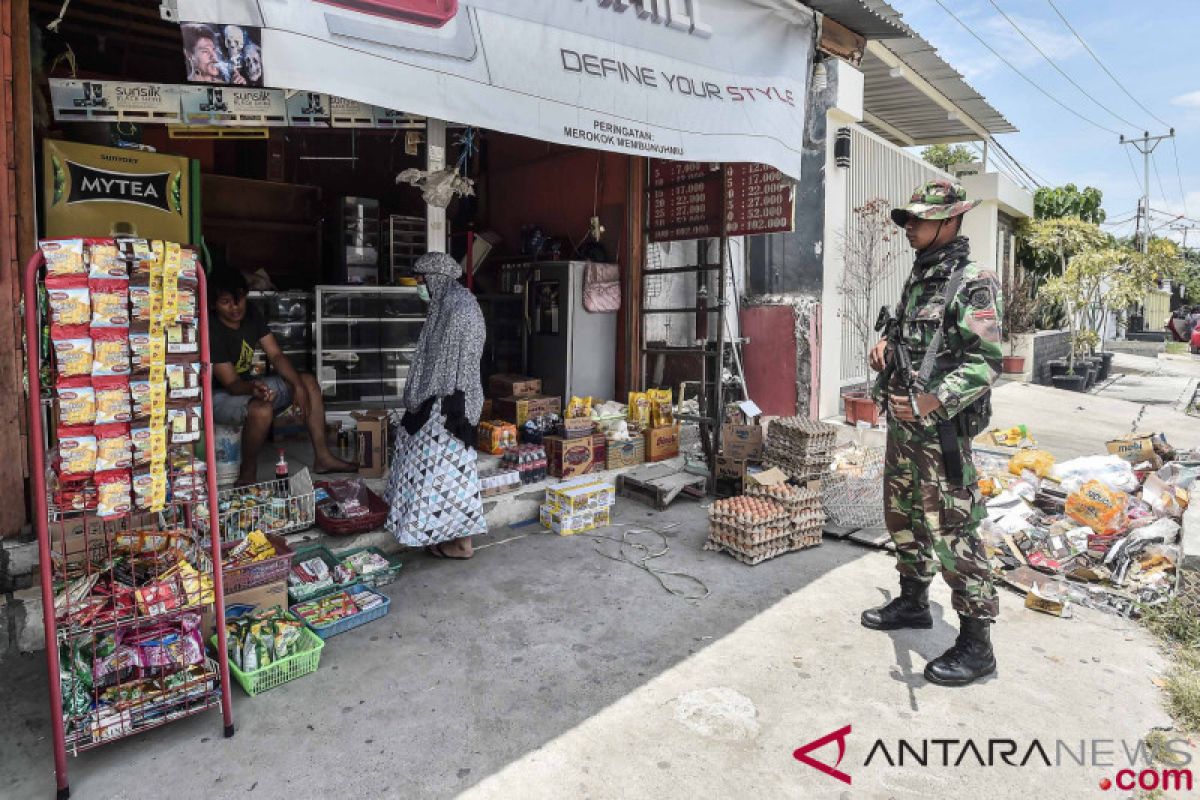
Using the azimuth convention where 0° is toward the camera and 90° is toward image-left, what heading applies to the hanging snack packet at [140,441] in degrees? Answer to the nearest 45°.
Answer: approximately 0°

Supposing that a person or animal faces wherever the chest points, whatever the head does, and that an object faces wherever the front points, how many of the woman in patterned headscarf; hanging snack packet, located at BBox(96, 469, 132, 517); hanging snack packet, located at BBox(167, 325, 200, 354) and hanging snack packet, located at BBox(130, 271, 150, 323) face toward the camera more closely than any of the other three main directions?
3

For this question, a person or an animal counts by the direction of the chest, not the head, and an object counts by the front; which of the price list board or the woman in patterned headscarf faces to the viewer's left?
the woman in patterned headscarf

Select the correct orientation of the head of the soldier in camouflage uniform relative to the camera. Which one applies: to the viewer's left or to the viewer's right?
to the viewer's left

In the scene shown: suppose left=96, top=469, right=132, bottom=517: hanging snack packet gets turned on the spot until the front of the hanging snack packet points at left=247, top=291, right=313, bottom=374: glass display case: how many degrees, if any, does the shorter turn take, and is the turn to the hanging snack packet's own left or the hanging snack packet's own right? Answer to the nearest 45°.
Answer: approximately 180°

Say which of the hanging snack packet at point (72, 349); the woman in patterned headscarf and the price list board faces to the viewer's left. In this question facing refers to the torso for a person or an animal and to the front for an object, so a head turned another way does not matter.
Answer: the woman in patterned headscarf
